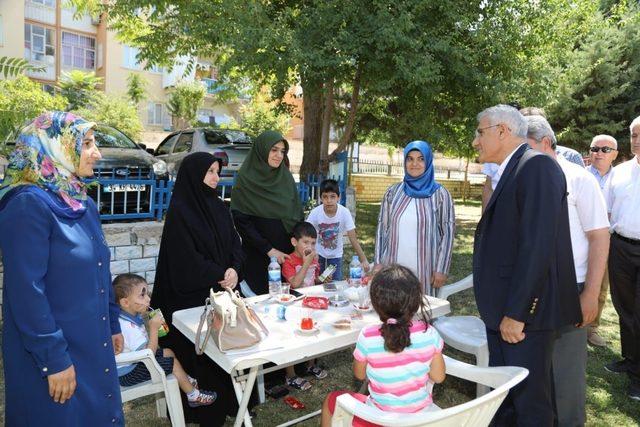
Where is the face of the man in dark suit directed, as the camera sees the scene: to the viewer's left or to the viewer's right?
to the viewer's left

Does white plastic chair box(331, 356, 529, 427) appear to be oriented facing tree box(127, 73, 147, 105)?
yes

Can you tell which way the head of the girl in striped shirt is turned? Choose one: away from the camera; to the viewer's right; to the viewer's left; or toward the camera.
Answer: away from the camera

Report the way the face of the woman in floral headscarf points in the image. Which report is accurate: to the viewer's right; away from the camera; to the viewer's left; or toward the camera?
to the viewer's right

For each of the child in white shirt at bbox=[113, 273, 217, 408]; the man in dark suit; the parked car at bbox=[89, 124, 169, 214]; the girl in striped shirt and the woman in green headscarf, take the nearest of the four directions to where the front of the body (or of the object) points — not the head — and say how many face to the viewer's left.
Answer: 1

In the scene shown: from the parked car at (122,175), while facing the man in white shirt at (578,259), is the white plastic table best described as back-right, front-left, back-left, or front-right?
front-right

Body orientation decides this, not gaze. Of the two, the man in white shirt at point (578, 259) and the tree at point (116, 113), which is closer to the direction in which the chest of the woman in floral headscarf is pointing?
the man in white shirt

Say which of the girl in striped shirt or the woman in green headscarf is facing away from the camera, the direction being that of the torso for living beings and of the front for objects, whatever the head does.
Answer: the girl in striped shirt

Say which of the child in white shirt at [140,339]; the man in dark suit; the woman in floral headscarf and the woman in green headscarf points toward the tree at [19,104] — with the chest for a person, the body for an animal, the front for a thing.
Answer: the man in dark suit

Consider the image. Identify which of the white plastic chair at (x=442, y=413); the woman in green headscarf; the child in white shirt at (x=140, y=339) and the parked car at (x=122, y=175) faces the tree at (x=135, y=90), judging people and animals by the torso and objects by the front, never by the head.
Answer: the white plastic chair

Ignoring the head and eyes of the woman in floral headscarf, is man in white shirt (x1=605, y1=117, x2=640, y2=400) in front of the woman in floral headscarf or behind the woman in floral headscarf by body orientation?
in front

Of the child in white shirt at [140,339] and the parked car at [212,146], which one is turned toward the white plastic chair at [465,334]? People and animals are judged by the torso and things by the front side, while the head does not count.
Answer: the child in white shirt

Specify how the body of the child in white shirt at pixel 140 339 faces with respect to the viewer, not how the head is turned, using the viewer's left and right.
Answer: facing to the right of the viewer

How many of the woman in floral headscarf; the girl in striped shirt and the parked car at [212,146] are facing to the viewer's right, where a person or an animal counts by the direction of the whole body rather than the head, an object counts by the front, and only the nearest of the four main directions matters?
1

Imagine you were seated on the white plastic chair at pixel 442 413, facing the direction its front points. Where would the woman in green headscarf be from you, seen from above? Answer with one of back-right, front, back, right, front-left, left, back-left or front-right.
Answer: front
